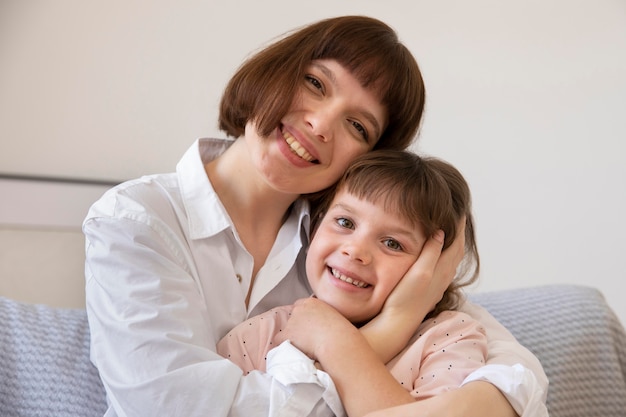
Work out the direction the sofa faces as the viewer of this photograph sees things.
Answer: facing the viewer

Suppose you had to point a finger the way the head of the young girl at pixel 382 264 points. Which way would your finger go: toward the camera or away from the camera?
toward the camera

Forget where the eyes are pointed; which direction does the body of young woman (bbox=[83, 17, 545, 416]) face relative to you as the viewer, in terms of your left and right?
facing the viewer and to the right of the viewer

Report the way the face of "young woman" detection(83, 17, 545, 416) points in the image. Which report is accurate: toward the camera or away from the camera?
toward the camera
